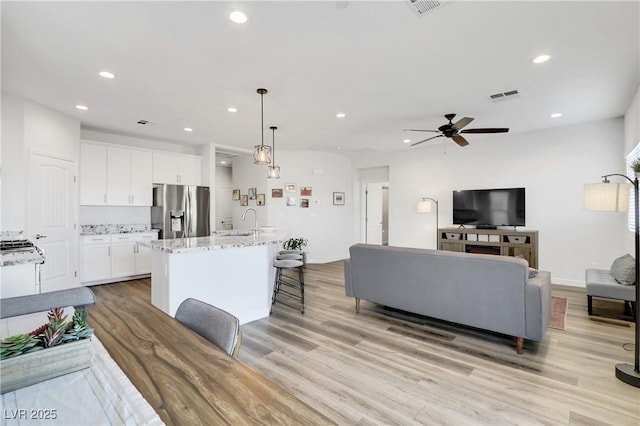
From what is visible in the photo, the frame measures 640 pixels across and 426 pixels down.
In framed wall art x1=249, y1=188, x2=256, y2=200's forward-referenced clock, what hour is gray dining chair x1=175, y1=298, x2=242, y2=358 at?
The gray dining chair is roughly at 12 o'clock from the framed wall art.

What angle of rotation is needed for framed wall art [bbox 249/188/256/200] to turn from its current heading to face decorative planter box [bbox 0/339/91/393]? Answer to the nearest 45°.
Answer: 0° — it already faces it

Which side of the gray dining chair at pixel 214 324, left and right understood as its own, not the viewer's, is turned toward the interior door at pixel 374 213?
back

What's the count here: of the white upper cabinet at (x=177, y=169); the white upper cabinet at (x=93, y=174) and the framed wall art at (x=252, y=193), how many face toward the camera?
3

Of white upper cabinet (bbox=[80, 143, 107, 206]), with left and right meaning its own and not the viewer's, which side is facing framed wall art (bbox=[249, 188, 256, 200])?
left

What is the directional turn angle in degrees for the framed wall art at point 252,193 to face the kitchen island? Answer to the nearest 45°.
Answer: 0° — it already faces it

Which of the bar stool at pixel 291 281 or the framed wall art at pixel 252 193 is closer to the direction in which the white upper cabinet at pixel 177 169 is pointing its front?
the bar stool

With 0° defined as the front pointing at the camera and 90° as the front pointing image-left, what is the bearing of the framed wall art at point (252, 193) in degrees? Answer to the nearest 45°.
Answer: approximately 0°

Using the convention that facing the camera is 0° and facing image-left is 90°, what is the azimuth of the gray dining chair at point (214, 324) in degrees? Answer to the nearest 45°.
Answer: approximately 45°
